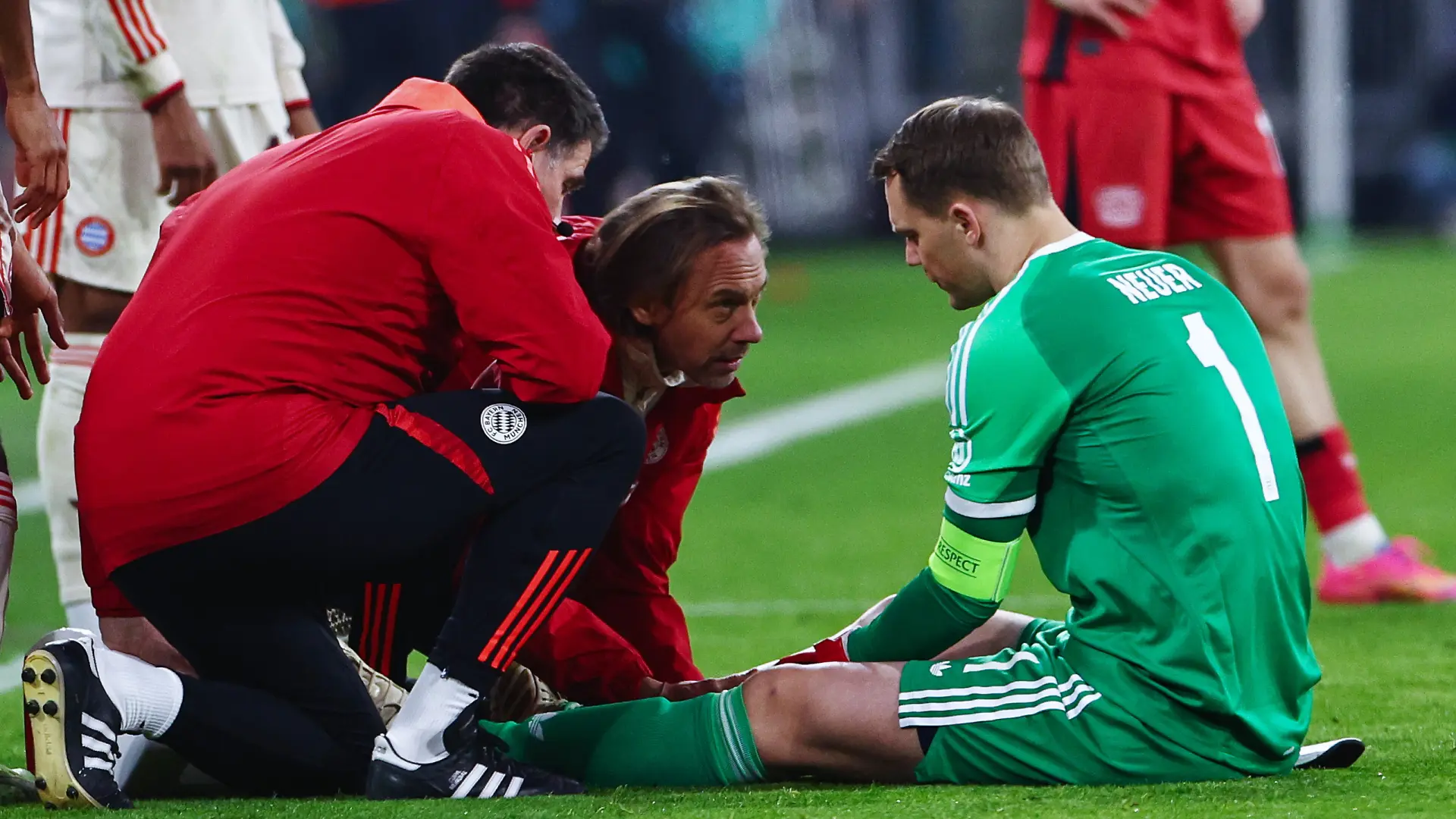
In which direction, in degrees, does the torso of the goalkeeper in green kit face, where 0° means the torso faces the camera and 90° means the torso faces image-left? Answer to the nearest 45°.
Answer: approximately 135°

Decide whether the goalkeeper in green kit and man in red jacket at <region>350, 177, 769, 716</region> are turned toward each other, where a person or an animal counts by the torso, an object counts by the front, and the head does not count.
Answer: yes

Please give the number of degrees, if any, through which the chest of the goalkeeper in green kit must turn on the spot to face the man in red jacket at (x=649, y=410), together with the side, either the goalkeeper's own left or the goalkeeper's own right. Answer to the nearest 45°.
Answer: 0° — they already face them

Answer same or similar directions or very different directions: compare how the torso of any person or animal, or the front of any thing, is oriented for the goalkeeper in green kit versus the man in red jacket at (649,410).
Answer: very different directions

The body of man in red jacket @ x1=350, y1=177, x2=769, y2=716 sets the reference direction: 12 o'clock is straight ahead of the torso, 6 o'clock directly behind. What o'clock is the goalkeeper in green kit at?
The goalkeeper in green kit is roughly at 12 o'clock from the man in red jacket.

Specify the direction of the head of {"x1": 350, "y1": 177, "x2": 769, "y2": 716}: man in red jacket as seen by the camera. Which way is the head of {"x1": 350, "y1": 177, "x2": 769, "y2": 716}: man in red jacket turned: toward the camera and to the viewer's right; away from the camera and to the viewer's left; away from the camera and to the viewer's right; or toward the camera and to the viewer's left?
toward the camera and to the viewer's right
